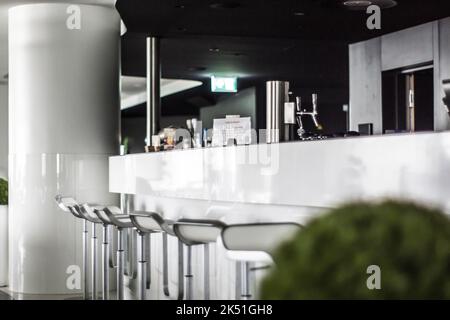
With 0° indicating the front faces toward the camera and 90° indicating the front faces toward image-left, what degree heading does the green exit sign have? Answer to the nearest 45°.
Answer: approximately 0°

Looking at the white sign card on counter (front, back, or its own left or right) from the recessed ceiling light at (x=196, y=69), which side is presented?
back

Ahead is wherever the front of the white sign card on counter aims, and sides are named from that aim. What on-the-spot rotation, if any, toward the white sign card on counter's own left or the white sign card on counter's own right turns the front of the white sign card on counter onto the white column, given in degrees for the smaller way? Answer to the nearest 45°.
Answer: approximately 135° to the white sign card on counter's own right

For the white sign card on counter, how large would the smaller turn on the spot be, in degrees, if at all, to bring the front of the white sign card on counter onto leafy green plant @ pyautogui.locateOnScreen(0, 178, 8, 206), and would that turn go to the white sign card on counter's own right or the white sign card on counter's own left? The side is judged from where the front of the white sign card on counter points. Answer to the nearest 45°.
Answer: approximately 135° to the white sign card on counter's own right

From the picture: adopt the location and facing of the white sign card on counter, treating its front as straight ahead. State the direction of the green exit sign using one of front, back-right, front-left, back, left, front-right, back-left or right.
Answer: back

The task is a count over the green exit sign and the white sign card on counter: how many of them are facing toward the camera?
2
